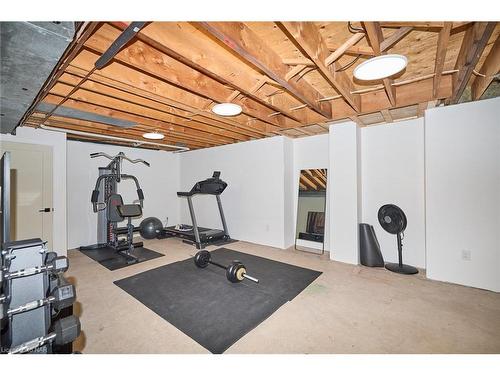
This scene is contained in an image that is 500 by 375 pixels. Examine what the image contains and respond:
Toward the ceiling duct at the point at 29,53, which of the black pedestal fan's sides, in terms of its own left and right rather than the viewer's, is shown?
front

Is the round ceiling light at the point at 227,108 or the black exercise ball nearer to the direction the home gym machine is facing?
the round ceiling light

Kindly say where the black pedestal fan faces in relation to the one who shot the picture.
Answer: facing the viewer and to the left of the viewer

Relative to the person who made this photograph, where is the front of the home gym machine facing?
facing the viewer and to the right of the viewer

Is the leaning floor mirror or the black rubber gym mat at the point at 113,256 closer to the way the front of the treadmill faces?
the leaning floor mirror

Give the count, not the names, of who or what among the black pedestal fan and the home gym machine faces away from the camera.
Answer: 0
